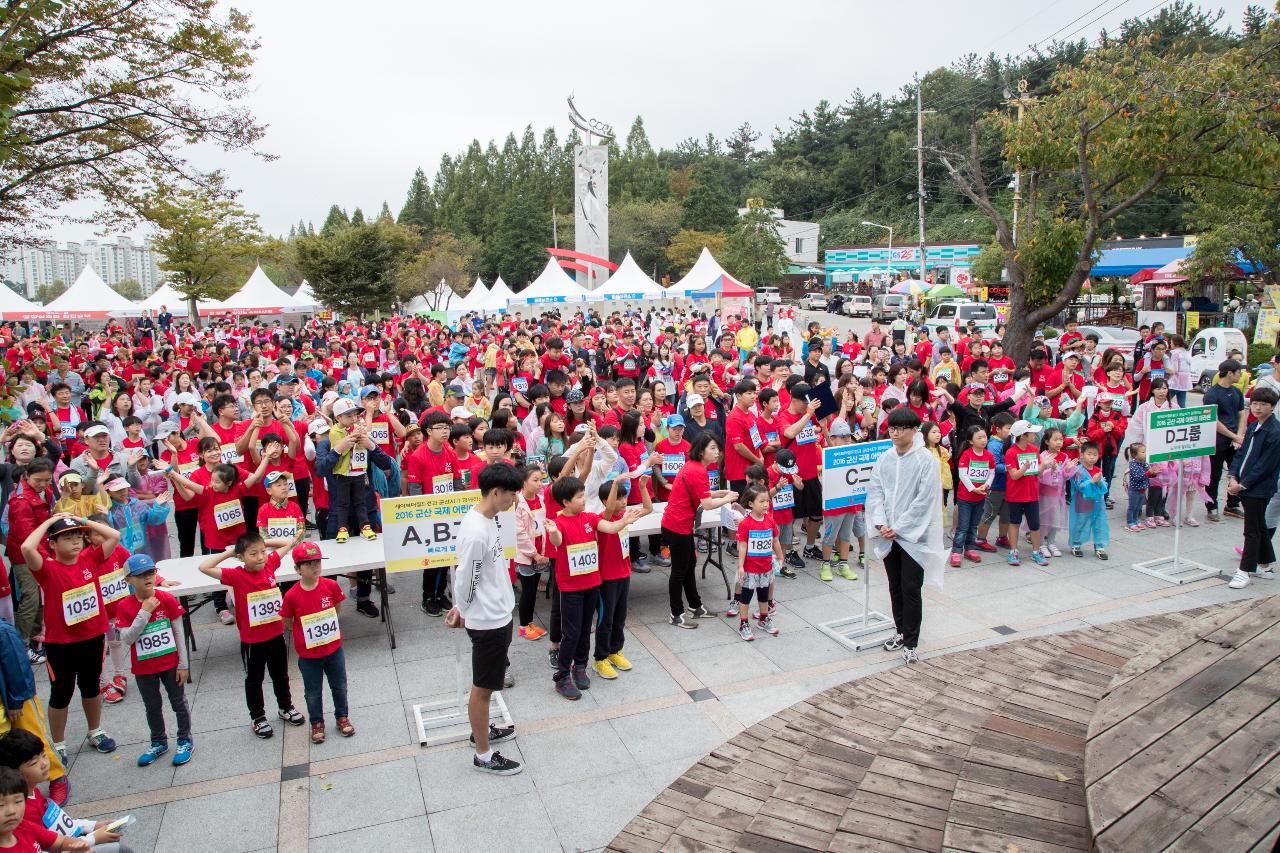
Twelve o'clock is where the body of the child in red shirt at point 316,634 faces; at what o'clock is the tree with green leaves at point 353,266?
The tree with green leaves is roughly at 6 o'clock from the child in red shirt.

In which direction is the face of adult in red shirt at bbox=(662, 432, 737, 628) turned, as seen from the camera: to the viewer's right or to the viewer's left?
to the viewer's right

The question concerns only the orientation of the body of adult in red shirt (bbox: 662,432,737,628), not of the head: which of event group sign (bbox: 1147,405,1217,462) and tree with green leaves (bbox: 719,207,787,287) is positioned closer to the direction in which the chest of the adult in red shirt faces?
the event group sign

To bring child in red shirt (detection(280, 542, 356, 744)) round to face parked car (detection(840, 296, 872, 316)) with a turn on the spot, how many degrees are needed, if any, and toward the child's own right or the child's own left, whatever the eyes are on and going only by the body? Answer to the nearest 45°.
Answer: approximately 135° to the child's own left

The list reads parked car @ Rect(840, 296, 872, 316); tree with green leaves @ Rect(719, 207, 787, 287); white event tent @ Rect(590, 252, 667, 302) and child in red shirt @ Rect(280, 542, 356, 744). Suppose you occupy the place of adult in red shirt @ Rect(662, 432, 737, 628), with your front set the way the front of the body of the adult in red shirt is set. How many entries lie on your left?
3

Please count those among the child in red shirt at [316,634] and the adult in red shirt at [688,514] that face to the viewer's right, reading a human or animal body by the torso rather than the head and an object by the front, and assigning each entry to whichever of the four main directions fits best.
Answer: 1

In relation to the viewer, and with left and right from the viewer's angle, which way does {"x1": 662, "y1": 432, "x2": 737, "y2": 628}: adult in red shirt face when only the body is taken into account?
facing to the right of the viewer

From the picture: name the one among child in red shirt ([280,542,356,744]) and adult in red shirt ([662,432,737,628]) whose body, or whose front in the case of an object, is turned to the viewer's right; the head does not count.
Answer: the adult in red shirt

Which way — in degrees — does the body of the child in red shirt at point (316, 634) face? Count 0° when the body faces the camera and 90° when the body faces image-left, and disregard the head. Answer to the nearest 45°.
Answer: approximately 0°
